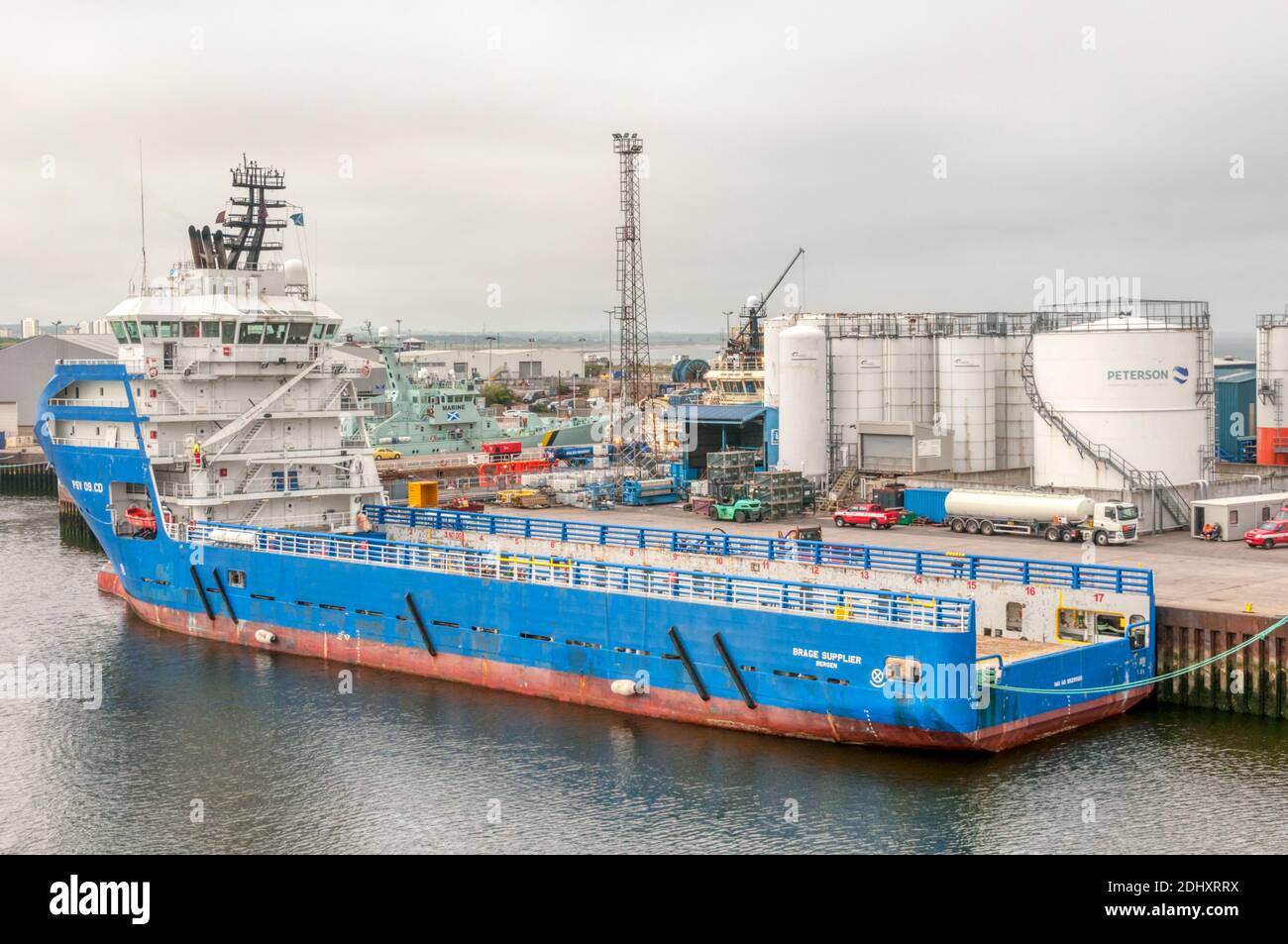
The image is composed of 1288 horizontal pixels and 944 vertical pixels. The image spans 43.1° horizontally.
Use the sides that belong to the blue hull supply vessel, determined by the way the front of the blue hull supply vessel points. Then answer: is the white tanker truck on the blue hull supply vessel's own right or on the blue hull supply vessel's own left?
on the blue hull supply vessel's own right

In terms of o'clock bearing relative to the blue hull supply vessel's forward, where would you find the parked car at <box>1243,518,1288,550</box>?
The parked car is roughly at 4 o'clock from the blue hull supply vessel.

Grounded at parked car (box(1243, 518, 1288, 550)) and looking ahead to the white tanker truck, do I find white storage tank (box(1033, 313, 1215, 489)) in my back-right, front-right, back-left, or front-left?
front-right

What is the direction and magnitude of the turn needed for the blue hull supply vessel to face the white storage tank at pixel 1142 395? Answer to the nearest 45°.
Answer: approximately 90° to its right

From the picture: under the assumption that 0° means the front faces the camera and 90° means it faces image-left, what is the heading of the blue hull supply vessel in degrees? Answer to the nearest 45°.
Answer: approximately 135°

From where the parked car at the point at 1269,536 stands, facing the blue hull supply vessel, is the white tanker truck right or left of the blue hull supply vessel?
right
